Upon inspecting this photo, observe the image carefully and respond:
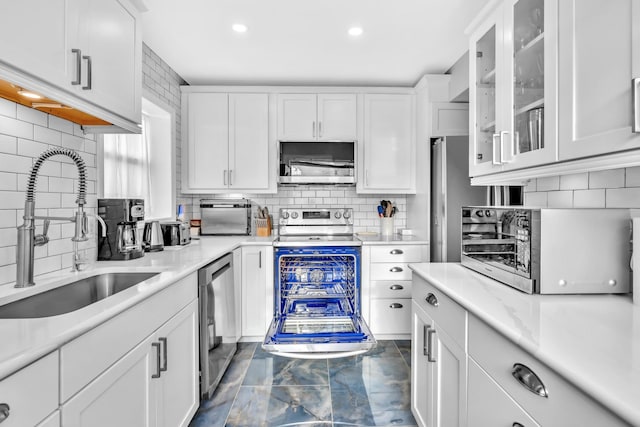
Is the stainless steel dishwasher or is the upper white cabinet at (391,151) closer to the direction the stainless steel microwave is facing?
the stainless steel dishwasher

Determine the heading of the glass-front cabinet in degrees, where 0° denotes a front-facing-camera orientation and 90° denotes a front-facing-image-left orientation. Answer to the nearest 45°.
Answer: approximately 45°

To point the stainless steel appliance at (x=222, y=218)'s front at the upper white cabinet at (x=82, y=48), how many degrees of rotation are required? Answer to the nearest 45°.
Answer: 0° — it already faces it

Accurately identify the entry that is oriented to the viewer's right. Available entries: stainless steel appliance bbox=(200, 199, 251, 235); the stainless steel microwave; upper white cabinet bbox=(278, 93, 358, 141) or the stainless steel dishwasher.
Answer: the stainless steel dishwasher

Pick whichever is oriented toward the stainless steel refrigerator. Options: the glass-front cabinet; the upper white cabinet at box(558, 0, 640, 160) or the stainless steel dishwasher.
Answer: the stainless steel dishwasher

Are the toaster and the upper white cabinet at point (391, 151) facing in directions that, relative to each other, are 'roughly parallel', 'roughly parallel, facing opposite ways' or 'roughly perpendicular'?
roughly perpendicular

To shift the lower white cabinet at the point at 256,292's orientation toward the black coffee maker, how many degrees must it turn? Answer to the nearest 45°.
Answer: approximately 45° to its right

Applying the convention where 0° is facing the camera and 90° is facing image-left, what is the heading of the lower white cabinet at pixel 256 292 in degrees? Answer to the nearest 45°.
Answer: approximately 0°

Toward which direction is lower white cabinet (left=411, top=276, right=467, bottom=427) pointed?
to the viewer's left

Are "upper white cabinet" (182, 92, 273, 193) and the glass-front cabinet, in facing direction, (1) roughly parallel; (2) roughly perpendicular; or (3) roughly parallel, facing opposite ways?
roughly perpendicular

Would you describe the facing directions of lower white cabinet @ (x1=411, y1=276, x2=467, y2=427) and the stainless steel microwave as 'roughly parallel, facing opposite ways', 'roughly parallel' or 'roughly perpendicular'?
roughly perpendicular

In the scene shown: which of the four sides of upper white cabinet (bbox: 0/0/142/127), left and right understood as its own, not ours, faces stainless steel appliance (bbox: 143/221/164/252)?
left
